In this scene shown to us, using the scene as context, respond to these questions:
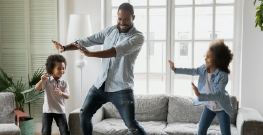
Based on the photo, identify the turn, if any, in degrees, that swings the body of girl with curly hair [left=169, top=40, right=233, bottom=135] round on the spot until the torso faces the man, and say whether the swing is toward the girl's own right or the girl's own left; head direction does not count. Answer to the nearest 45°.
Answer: approximately 45° to the girl's own right

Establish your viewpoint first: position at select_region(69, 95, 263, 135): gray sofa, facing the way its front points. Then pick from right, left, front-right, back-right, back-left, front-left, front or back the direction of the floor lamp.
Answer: right

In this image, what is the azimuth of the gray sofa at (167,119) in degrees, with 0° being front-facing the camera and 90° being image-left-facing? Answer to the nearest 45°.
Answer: approximately 0°

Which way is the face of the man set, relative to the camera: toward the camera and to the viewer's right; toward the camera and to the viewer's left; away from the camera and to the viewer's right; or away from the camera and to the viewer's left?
toward the camera and to the viewer's left

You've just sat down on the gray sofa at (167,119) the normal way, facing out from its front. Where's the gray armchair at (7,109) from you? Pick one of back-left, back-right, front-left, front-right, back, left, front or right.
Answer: right

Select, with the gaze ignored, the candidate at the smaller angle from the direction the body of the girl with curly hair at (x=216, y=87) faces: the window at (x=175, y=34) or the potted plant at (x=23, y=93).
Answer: the potted plant

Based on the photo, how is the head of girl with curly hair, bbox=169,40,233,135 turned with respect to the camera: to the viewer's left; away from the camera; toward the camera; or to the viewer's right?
to the viewer's left

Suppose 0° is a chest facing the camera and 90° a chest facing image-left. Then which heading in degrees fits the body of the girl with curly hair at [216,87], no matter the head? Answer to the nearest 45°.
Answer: approximately 45°

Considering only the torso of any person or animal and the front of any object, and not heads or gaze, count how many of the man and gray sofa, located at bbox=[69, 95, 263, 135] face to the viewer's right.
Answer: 0

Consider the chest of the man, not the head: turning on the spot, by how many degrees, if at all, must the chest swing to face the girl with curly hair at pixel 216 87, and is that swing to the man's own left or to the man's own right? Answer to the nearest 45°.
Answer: approximately 135° to the man's own left

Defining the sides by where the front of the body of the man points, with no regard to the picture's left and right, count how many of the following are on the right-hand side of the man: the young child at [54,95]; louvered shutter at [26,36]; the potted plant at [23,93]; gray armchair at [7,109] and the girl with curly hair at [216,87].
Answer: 4

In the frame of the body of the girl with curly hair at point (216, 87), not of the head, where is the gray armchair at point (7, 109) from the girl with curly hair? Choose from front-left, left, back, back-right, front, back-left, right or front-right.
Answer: front-right

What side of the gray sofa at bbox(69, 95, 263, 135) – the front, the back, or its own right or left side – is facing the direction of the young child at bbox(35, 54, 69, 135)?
right
